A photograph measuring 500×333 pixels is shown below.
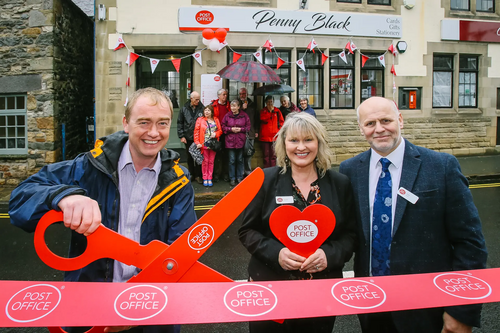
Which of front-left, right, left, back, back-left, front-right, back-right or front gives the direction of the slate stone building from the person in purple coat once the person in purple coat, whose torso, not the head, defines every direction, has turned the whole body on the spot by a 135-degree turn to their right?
front-left

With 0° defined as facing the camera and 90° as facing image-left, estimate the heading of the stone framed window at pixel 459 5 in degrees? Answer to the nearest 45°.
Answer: approximately 0°

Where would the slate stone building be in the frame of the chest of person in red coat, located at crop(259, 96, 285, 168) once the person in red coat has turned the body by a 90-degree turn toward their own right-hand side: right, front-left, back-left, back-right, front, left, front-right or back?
front

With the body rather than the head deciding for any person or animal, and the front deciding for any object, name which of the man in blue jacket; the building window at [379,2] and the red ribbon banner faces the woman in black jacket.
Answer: the building window

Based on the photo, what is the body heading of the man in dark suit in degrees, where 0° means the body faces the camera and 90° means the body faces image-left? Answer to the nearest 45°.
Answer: approximately 45°

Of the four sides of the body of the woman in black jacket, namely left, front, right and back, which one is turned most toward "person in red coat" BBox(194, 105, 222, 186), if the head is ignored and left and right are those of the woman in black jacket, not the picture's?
back

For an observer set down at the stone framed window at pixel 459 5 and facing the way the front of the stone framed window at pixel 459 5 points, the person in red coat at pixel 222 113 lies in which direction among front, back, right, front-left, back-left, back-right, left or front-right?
front-right

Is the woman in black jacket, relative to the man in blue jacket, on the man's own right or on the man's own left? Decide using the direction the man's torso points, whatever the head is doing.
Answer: on the man's own left
